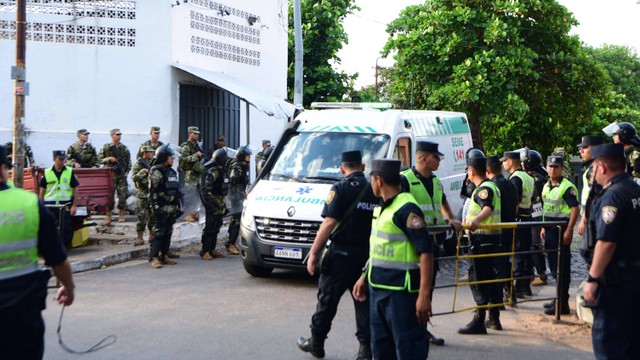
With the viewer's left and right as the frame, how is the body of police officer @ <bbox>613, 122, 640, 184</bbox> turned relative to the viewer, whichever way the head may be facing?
facing to the left of the viewer

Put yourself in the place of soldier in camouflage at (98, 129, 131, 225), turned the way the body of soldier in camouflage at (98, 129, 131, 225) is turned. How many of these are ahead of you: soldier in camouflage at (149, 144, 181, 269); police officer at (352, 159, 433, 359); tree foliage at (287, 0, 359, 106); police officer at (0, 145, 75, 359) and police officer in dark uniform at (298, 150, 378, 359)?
4

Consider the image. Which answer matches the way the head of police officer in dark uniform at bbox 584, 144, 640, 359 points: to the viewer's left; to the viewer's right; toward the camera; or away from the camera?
to the viewer's left

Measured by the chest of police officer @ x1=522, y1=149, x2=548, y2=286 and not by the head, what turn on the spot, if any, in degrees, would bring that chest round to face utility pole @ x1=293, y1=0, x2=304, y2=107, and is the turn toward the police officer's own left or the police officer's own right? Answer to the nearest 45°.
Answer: approximately 45° to the police officer's own right

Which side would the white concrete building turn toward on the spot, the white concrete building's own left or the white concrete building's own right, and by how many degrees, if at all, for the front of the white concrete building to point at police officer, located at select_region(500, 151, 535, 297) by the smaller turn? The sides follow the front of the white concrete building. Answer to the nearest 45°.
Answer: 0° — it already faces them

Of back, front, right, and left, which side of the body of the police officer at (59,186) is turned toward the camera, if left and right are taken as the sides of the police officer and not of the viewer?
front

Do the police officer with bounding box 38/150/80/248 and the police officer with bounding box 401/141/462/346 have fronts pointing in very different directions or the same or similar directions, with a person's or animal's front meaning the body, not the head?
same or similar directions

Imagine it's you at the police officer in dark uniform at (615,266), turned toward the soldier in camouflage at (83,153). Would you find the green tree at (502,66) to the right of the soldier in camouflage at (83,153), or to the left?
right

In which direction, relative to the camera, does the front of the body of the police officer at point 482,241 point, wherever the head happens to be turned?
to the viewer's left

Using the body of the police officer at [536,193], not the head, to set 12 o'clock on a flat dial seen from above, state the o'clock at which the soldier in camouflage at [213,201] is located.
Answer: The soldier in camouflage is roughly at 12 o'clock from the police officer.

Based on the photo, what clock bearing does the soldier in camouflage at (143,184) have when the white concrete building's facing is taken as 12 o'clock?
The soldier in camouflage is roughly at 1 o'clock from the white concrete building.
